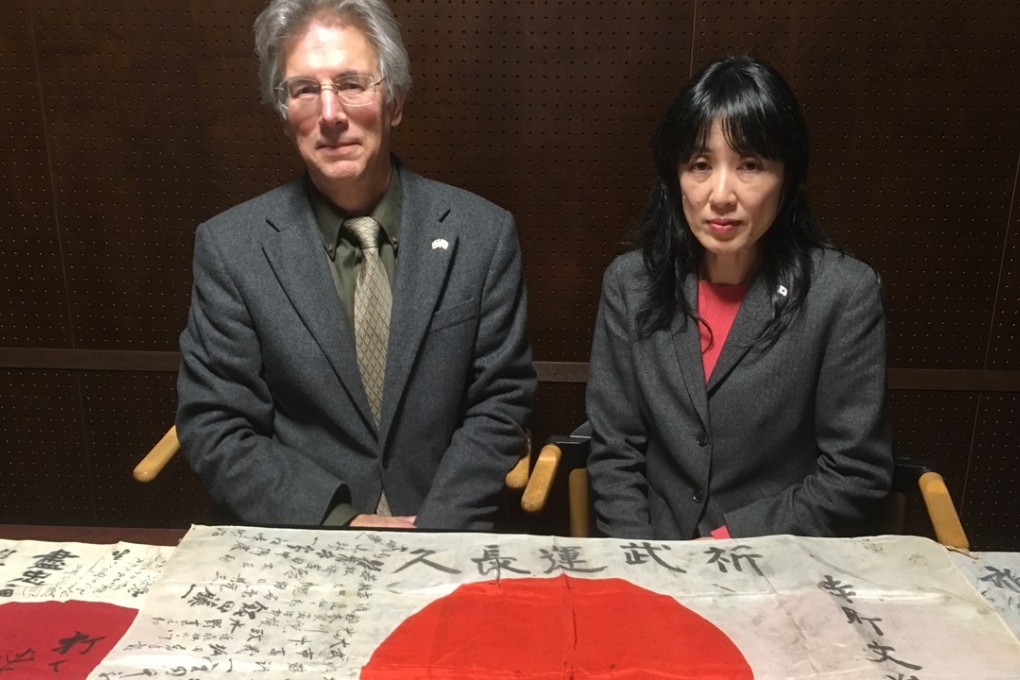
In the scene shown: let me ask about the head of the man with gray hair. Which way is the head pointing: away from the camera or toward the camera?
toward the camera

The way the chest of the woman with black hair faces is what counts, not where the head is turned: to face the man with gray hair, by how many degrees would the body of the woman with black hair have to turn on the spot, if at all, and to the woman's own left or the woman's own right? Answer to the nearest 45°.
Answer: approximately 90° to the woman's own right

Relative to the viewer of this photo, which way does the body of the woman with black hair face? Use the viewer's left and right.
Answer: facing the viewer

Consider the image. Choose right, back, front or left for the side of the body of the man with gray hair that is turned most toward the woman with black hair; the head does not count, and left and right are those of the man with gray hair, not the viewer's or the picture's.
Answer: left

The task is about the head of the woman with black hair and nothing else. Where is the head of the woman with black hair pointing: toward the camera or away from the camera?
toward the camera

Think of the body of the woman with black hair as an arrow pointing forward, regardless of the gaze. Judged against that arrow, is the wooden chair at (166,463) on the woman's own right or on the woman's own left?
on the woman's own right

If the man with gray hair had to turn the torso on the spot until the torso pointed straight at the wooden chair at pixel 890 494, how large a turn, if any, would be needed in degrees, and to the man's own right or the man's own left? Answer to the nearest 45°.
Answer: approximately 90° to the man's own left

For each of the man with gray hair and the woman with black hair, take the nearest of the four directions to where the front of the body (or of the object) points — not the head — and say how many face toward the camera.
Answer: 2

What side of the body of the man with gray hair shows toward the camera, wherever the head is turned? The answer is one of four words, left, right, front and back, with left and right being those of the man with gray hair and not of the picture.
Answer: front

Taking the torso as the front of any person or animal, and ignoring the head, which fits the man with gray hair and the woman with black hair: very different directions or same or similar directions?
same or similar directions
